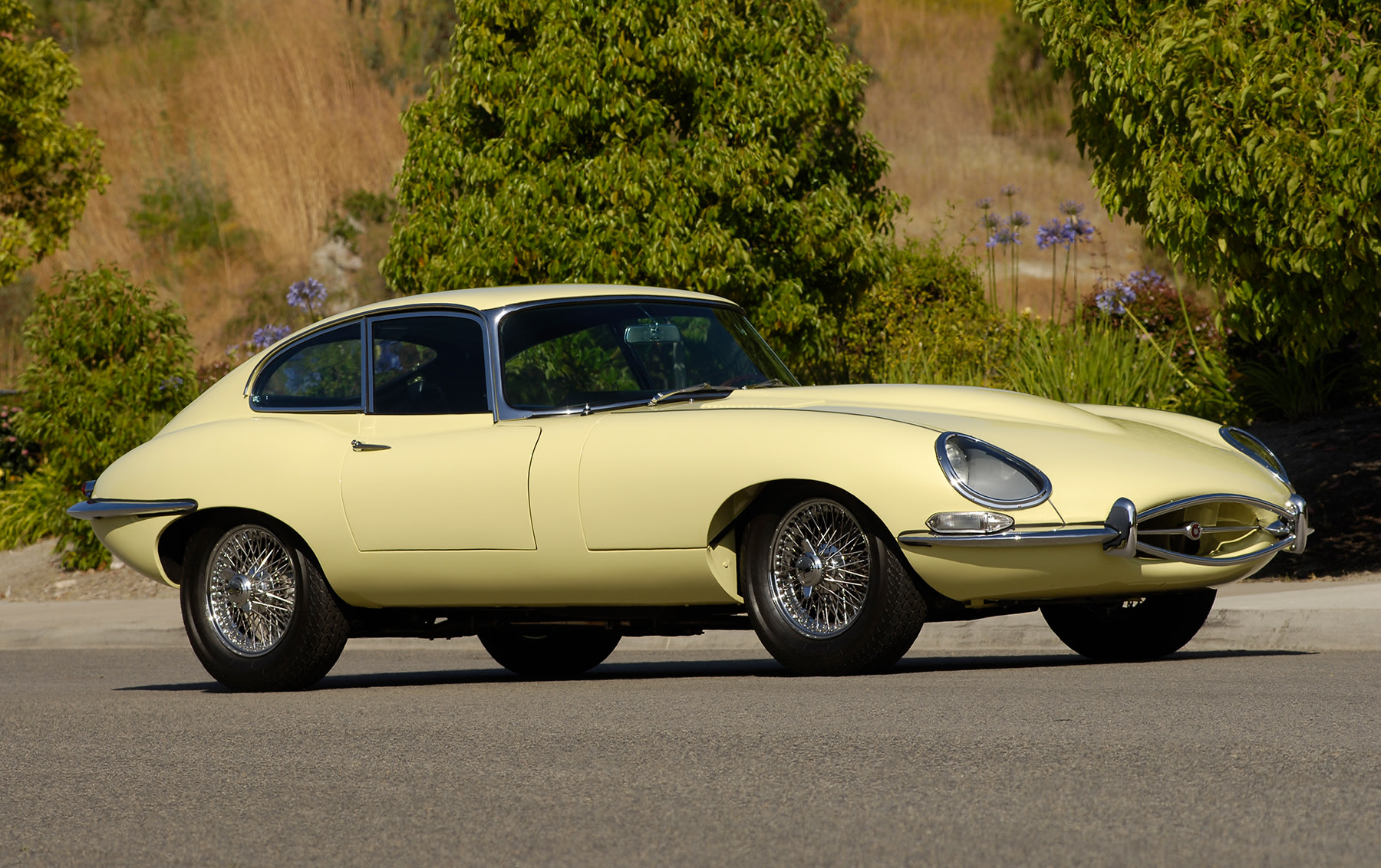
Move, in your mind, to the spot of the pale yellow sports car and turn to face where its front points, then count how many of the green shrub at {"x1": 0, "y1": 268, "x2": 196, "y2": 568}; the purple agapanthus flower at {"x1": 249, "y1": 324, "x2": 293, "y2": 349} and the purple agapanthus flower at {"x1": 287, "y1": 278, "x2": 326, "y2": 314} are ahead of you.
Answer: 0

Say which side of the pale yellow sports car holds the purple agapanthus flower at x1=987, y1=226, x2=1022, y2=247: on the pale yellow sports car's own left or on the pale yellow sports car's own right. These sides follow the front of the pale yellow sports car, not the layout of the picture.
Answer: on the pale yellow sports car's own left

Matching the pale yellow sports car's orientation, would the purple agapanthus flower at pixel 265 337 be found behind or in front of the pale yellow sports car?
behind

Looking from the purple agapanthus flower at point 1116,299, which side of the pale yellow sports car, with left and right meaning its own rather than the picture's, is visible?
left

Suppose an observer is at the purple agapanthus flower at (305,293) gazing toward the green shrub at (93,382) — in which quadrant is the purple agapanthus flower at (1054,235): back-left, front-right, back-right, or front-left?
back-left

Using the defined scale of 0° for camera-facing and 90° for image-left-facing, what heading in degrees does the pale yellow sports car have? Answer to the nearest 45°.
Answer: approximately 315°

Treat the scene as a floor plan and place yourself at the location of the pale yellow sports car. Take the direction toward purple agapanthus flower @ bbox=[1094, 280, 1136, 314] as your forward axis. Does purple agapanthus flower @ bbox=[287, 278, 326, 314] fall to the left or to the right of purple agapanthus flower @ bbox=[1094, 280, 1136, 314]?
left

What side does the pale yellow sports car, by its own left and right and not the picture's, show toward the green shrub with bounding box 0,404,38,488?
back

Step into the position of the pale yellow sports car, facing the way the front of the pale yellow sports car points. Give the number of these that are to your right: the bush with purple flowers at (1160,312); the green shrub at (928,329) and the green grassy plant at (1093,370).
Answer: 0

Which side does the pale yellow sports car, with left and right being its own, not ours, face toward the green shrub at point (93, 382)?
back
